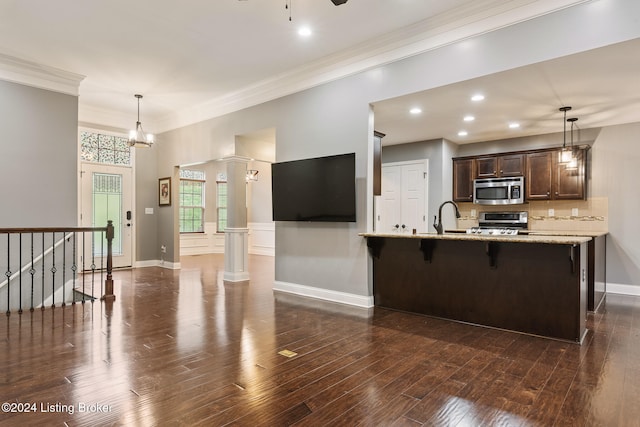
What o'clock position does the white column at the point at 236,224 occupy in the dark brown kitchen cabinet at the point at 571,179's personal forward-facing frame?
The white column is roughly at 2 o'clock from the dark brown kitchen cabinet.

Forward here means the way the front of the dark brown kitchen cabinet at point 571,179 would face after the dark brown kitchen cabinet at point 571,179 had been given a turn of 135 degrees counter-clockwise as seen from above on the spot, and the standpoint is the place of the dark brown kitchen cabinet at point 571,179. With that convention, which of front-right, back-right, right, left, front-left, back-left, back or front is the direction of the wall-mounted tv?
back

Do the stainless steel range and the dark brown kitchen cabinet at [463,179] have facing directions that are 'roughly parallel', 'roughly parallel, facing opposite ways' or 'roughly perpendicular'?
roughly parallel

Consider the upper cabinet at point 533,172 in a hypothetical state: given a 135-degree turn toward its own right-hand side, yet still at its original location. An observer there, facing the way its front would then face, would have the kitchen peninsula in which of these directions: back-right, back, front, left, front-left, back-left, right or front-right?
back-left

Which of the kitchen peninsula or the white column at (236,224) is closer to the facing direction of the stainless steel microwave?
the kitchen peninsula

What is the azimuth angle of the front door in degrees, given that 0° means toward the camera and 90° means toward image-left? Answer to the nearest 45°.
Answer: approximately 0°

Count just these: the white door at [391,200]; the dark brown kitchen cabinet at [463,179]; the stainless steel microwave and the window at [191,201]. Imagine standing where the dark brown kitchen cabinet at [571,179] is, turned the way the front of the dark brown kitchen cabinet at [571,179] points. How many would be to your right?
4

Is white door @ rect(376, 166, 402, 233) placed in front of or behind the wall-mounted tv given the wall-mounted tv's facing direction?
behind

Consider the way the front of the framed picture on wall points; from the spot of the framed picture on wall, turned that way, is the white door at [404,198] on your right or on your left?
on your left

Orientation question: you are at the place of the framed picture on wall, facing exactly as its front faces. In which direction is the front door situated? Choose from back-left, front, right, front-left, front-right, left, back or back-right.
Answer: front-right

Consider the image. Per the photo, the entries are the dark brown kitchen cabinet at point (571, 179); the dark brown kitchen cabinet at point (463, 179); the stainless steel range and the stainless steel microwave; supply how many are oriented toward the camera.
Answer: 4

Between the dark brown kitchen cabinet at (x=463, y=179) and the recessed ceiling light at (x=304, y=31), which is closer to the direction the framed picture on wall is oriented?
the recessed ceiling light

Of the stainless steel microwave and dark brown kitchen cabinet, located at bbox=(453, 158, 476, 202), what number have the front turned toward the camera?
2

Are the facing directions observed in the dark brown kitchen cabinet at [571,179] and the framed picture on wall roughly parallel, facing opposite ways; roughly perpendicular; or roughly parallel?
roughly parallel

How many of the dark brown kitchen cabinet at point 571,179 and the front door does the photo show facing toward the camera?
2

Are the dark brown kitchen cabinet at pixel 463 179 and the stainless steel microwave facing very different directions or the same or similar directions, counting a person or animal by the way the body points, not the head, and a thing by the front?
same or similar directions

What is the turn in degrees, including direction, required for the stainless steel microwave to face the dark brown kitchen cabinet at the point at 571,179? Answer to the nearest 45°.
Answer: approximately 90° to its left

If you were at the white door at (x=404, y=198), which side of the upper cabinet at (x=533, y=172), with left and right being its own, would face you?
right

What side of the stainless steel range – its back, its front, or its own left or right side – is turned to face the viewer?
front
